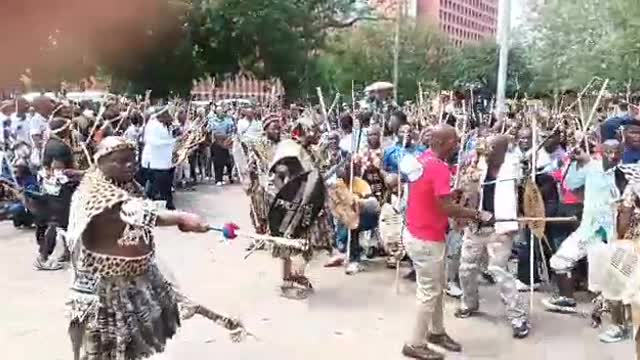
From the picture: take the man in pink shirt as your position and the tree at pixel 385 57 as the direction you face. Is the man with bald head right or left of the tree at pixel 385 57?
right

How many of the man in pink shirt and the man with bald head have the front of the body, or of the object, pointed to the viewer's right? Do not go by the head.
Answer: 1

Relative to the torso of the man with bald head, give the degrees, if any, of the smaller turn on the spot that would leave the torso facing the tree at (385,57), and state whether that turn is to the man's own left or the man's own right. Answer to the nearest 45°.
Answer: approximately 135° to the man's own right

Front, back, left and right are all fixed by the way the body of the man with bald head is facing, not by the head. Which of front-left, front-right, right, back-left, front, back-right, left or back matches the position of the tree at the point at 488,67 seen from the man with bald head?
back-right

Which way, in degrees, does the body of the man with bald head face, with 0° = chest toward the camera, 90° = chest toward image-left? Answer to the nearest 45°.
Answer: approximately 45°

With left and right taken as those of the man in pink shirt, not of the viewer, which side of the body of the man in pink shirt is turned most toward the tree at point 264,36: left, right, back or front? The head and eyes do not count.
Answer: left

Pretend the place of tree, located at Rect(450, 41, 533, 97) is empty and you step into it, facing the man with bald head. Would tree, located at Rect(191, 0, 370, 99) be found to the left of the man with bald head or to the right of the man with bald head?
right

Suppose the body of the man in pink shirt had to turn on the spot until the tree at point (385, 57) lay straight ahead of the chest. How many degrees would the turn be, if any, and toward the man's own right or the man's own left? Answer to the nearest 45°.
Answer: approximately 90° to the man's own left

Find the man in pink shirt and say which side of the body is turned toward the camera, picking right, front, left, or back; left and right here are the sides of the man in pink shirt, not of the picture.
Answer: right

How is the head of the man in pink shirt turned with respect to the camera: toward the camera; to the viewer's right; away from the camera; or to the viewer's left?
to the viewer's right

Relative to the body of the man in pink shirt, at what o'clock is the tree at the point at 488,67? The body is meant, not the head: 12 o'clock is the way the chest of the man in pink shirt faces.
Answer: The tree is roughly at 9 o'clock from the man in pink shirt.
